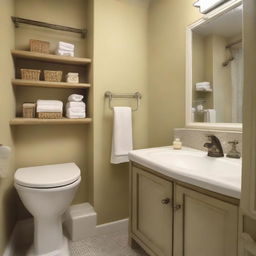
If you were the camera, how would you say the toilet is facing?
facing the viewer

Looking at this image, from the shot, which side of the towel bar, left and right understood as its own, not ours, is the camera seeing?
front

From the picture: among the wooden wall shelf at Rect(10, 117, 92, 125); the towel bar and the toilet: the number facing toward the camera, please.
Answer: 3

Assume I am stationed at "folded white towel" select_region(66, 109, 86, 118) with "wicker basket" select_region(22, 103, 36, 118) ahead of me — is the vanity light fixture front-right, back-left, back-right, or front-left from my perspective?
back-left

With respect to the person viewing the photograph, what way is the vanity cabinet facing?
facing the viewer and to the left of the viewer

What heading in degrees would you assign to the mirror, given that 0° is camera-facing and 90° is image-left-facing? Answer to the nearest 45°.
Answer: approximately 45°

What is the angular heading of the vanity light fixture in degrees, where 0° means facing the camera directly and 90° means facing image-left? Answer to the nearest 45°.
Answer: approximately 45°

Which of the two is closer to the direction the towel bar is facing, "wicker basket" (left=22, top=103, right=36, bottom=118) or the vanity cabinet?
the vanity cabinet
